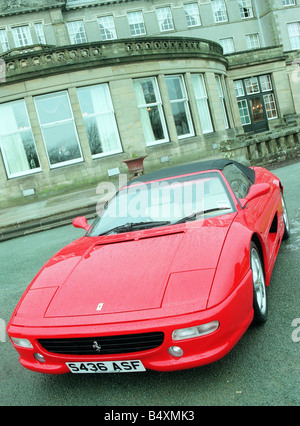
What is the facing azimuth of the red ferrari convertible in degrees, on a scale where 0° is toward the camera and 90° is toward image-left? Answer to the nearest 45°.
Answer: approximately 45°

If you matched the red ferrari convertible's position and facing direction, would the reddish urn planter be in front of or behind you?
behind
